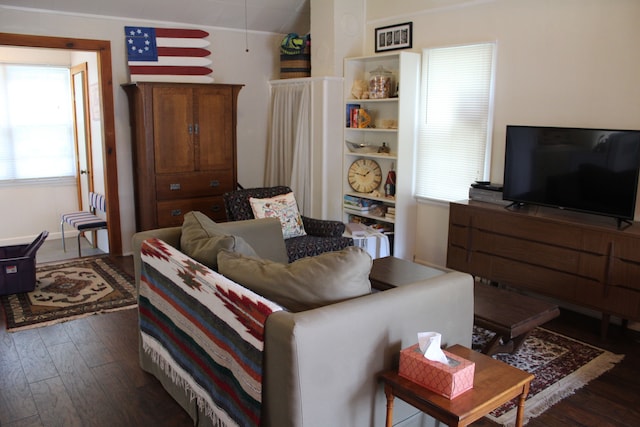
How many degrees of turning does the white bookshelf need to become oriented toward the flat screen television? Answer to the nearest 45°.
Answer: approximately 90° to its left

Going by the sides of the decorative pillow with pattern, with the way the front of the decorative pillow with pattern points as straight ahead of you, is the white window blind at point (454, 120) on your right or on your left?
on your left

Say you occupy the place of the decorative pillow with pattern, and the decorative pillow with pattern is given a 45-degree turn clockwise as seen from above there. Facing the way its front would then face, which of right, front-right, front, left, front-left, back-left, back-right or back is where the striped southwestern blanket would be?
front

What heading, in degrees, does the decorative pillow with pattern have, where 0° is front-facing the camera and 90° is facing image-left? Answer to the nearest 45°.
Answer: approximately 315°

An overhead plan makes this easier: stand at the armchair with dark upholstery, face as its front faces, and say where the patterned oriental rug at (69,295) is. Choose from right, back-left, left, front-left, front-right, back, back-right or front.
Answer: back-right

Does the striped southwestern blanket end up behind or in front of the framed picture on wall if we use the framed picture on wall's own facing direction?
in front

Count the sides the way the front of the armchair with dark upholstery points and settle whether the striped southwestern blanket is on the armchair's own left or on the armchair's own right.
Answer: on the armchair's own right

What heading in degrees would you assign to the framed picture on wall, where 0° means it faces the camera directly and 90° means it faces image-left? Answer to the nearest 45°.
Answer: approximately 45°

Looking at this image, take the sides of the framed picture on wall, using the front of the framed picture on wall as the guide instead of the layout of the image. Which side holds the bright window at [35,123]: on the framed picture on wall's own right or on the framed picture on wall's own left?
on the framed picture on wall's own right

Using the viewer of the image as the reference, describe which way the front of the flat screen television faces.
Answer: facing the viewer and to the left of the viewer

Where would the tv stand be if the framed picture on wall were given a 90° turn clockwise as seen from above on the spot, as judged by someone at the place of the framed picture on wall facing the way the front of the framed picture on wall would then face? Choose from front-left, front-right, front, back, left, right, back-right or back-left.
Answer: back

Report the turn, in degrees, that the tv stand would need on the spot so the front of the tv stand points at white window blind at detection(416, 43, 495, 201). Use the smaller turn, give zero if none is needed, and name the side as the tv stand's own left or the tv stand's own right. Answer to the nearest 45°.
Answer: approximately 90° to the tv stand's own right
